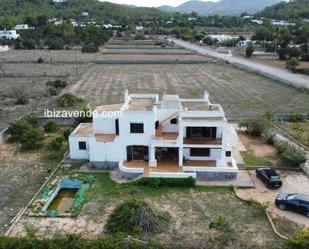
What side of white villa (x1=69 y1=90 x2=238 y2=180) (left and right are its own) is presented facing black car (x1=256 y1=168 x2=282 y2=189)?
left

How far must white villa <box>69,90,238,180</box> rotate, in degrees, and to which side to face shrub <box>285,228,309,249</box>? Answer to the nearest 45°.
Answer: approximately 45° to its left

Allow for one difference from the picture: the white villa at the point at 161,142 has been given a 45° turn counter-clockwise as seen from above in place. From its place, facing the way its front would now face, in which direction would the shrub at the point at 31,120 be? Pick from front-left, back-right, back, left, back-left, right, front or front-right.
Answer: back

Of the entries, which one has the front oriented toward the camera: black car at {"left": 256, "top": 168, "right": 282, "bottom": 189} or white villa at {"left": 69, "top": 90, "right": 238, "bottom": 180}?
the white villa

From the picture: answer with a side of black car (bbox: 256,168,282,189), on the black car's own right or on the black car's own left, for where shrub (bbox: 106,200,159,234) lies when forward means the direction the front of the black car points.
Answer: on the black car's own left

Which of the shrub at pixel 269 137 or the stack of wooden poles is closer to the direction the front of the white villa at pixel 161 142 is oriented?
the stack of wooden poles

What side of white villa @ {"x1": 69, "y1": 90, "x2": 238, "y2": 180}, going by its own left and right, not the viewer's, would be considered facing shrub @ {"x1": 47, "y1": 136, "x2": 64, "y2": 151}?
right

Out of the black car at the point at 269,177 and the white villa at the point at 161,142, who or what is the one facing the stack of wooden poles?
the white villa

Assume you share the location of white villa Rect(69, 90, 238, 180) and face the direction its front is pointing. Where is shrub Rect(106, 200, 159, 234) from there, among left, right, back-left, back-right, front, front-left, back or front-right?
front

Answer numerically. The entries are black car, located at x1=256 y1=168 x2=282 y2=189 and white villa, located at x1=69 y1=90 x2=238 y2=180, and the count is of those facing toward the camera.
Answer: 1

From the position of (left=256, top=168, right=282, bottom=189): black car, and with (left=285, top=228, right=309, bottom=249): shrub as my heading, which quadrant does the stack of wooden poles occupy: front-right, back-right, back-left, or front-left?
front-right

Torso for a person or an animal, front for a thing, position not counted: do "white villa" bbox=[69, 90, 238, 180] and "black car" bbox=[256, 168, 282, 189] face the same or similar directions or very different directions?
very different directions

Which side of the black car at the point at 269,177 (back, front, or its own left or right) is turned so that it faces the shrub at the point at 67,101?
front

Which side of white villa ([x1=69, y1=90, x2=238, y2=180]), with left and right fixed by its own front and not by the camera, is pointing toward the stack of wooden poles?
front

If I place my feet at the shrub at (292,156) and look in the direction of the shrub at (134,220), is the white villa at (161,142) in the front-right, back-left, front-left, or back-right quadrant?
front-right

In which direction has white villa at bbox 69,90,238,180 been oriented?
toward the camera

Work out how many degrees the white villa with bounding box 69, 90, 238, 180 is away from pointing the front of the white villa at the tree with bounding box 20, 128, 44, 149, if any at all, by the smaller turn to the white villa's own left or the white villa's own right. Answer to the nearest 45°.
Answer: approximately 90° to the white villa's own right

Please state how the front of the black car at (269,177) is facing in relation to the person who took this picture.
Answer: facing away from the viewer and to the left of the viewer
